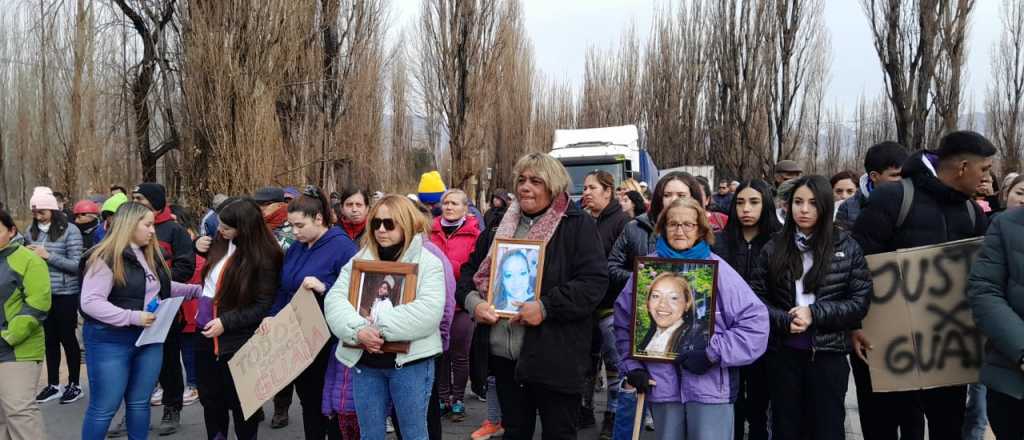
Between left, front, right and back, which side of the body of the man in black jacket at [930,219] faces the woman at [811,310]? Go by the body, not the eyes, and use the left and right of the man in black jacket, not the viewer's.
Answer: right

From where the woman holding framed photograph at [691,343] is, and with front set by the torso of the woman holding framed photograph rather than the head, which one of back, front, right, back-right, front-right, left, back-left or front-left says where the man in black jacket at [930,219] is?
back-left

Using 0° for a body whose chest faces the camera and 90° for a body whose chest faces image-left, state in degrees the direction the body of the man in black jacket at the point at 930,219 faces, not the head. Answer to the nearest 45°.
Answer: approximately 315°

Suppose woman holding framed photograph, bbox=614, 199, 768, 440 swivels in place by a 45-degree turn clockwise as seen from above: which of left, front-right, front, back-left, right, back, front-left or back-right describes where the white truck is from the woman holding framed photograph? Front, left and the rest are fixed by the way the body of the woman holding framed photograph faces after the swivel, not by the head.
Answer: back-right

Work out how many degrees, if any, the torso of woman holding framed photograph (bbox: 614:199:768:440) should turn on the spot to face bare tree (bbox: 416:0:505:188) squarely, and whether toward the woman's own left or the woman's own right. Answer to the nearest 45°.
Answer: approximately 135° to the woman's own right

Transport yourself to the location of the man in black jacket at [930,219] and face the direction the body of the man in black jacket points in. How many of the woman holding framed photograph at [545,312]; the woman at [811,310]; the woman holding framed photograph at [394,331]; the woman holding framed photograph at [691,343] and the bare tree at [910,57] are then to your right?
4

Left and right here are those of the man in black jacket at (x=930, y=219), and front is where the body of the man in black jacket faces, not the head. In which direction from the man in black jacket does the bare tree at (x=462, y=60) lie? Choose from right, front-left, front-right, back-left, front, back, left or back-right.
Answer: back

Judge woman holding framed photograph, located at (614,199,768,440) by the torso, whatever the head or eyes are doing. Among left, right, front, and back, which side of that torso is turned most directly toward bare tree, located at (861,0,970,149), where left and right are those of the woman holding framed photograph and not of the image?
back

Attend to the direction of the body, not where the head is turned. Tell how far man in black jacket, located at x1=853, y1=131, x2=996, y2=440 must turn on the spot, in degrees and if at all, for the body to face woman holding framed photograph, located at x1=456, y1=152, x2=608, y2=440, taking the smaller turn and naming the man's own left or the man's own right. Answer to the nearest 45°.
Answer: approximately 90° to the man's own right

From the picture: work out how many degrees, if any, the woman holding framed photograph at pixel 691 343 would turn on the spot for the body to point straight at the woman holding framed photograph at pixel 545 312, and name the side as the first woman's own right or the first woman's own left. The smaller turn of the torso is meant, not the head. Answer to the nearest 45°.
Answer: approximately 90° to the first woman's own right

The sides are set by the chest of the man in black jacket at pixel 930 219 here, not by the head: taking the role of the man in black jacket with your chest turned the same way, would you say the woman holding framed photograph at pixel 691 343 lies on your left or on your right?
on your right

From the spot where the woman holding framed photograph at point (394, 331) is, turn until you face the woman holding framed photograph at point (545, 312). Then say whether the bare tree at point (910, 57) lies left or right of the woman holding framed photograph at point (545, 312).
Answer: left

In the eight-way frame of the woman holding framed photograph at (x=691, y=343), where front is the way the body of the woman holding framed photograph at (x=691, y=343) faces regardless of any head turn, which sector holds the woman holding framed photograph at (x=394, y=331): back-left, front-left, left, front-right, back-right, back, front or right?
right

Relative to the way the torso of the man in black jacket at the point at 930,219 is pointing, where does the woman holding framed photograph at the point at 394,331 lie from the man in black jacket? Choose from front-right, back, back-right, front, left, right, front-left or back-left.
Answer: right
